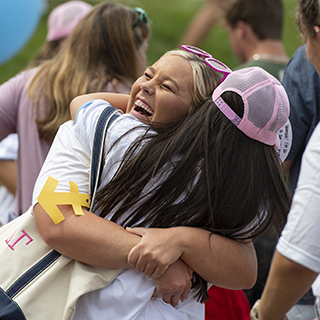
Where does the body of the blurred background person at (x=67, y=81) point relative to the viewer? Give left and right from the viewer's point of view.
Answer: facing away from the viewer and to the right of the viewer

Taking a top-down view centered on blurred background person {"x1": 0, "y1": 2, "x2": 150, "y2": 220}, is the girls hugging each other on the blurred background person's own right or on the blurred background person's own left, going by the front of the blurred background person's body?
on the blurred background person's own right

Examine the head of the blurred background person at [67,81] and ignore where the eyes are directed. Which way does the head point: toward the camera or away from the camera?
away from the camera

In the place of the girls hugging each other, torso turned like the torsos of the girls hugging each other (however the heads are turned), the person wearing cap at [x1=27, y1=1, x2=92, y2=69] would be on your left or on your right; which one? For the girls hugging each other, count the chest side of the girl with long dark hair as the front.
on your left

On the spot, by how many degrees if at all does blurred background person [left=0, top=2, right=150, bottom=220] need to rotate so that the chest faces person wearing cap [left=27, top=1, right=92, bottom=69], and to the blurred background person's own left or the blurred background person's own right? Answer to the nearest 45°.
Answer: approximately 45° to the blurred background person's own left

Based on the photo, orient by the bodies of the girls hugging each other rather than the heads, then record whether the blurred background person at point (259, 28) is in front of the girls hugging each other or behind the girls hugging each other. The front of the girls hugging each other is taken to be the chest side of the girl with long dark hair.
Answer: in front

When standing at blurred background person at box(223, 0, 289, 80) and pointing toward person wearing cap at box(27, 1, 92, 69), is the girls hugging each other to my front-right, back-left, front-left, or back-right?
front-left
